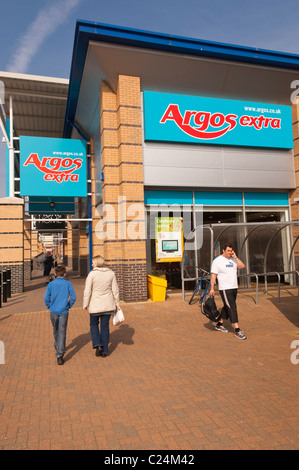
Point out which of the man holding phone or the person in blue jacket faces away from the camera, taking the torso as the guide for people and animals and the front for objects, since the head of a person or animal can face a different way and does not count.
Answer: the person in blue jacket

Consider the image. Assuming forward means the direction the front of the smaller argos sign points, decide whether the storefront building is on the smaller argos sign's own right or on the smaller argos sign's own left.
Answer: on the smaller argos sign's own left

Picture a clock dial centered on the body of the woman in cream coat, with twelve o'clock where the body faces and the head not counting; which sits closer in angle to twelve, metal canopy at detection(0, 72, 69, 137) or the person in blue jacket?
the metal canopy

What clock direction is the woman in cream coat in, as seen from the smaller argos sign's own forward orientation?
The woman in cream coat is roughly at 12 o'clock from the smaller argos sign.

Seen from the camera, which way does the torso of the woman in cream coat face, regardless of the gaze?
away from the camera

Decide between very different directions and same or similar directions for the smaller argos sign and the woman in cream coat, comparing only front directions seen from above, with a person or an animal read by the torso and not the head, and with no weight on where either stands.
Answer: very different directions

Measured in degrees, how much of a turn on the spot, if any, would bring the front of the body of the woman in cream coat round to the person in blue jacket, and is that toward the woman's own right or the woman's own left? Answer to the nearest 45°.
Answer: approximately 90° to the woman's own left

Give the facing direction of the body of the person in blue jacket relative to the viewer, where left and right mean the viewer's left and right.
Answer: facing away from the viewer

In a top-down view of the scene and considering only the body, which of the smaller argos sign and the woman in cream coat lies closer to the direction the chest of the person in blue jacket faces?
the smaller argos sign

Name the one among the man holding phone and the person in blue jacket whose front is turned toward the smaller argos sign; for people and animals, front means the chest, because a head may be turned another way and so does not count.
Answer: the person in blue jacket

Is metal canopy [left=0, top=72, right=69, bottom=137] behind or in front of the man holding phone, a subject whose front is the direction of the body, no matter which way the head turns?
behind

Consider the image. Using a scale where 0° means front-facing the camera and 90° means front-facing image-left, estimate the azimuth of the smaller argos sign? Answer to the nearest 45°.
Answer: approximately 0°
